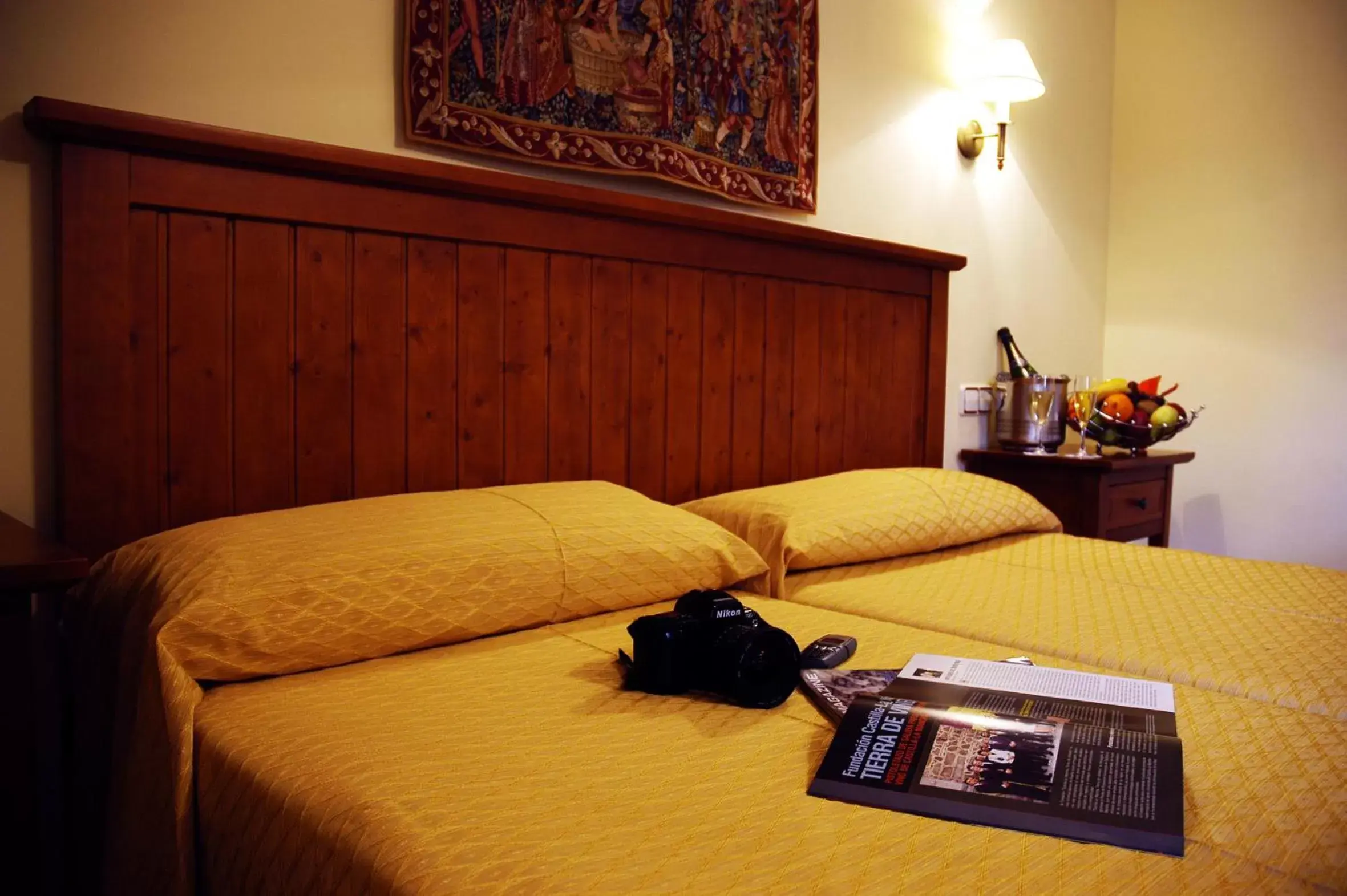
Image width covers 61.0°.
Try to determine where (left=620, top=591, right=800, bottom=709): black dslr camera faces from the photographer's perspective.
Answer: facing the viewer and to the right of the viewer

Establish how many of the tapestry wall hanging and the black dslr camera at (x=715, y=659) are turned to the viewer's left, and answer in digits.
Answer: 0

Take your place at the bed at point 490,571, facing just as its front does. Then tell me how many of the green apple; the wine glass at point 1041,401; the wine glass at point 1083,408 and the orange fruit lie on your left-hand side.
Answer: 4

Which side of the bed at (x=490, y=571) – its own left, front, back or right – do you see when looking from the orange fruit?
left

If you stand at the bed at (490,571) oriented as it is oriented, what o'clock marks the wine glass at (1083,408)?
The wine glass is roughly at 9 o'clock from the bed.

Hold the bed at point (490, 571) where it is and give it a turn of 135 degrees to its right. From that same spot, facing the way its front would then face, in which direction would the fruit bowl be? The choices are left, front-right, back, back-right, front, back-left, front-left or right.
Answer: back-right

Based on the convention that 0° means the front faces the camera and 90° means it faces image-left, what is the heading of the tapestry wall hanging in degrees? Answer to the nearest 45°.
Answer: approximately 315°

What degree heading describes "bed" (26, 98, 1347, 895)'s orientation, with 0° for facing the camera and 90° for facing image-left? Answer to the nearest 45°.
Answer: approximately 315°
